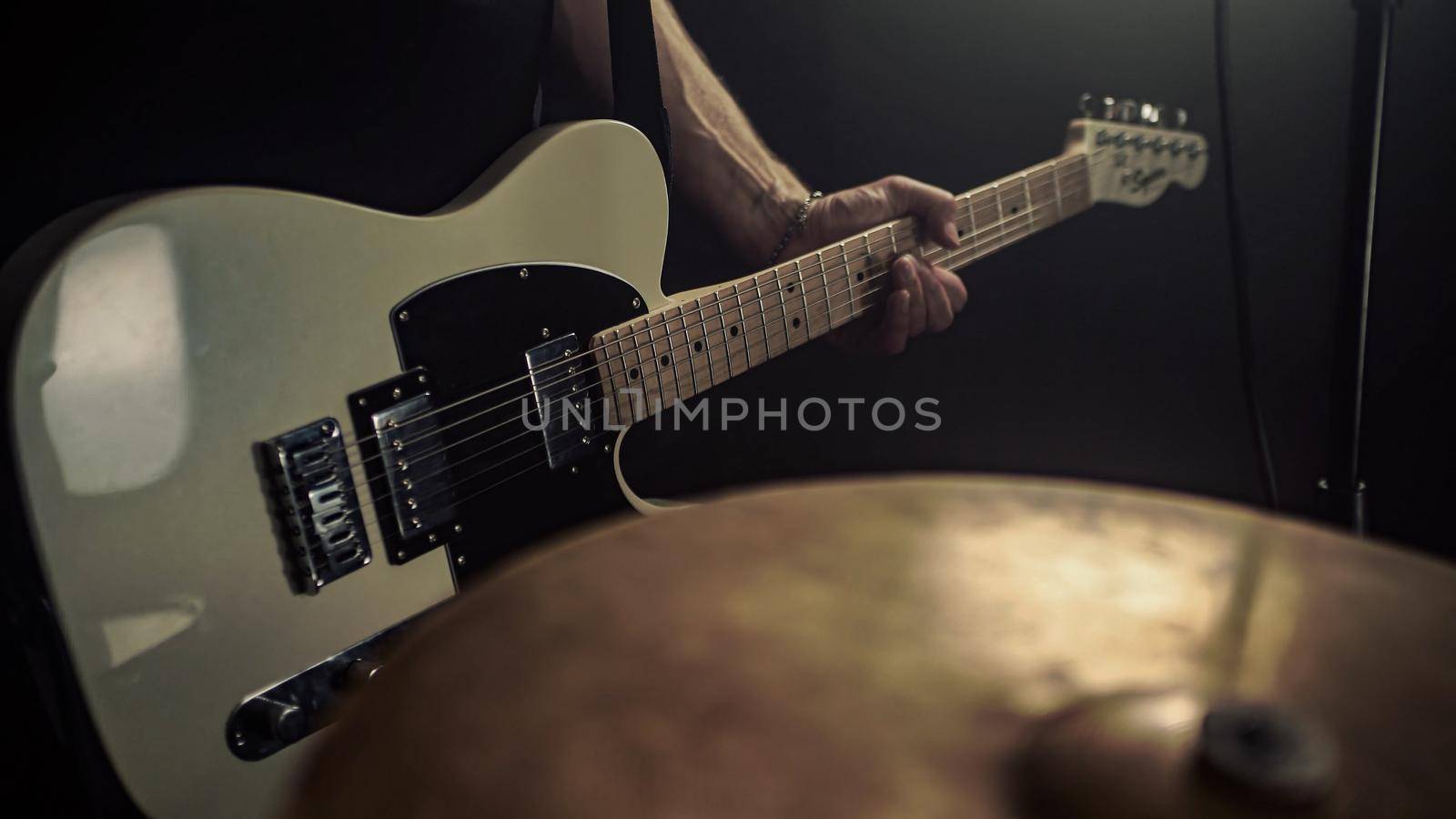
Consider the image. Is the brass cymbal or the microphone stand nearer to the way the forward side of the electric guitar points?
the brass cymbal

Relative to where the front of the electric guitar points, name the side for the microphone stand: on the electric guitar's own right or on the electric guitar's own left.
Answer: on the electric guitar's own left

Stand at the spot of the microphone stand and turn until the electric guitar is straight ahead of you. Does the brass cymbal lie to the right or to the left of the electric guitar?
left
